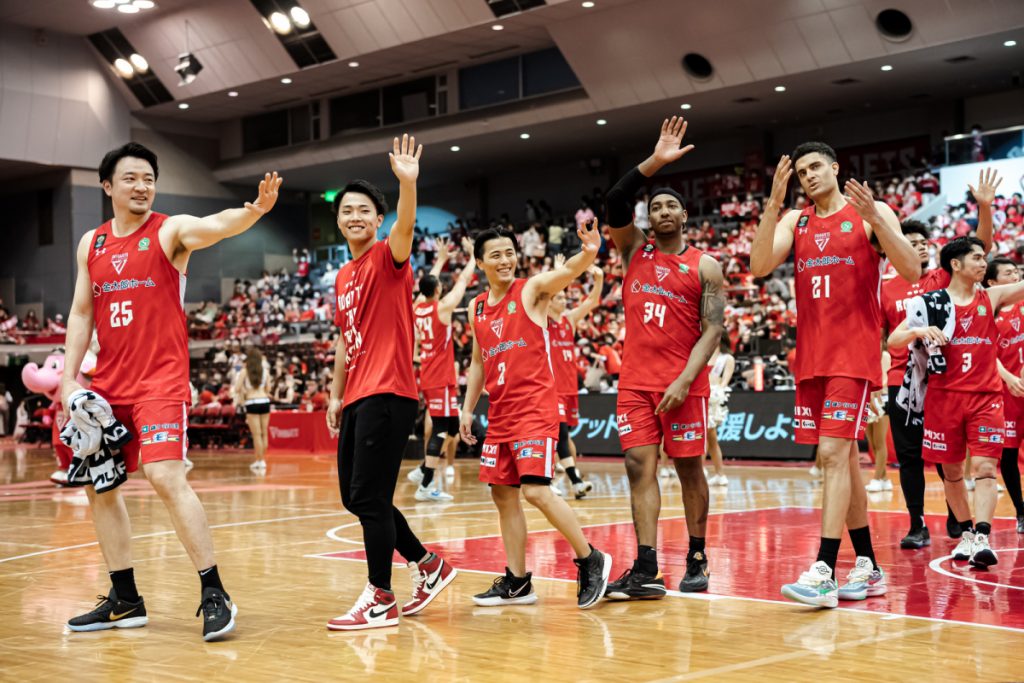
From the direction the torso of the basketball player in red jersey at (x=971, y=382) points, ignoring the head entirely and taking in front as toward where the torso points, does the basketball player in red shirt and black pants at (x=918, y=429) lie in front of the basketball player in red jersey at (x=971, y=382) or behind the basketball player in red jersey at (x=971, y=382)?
behind

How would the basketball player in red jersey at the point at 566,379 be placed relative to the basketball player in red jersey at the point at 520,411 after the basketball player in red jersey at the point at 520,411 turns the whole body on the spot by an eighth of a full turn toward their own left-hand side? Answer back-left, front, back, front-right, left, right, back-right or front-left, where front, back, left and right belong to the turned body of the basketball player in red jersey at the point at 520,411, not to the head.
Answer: back

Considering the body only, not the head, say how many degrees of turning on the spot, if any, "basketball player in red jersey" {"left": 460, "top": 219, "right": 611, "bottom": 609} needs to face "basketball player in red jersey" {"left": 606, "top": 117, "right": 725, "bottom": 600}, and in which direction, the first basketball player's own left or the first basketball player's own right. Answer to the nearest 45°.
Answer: approximately 135° to the first basketball player's own left

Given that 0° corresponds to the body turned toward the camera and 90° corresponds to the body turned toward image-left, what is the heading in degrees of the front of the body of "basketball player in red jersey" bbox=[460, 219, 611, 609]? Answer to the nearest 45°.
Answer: approximately 45°

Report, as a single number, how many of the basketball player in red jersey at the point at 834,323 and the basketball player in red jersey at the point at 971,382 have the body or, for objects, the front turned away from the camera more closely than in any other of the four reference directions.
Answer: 0

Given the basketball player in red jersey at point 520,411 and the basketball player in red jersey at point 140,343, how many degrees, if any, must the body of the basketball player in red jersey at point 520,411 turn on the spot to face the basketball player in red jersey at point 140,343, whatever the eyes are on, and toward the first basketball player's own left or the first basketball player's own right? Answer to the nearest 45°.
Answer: approximately 45° to the first basketball player's own right

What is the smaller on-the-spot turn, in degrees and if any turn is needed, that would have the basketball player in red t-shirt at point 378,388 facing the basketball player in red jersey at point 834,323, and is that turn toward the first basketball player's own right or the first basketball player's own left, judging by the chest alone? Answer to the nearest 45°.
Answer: approximately 135° to the first basketball player's own left

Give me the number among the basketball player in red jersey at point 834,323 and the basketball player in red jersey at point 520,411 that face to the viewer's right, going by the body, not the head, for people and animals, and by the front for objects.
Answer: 0

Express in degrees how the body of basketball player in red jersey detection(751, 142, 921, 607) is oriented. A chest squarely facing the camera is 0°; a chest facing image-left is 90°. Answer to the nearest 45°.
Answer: approximately 45°

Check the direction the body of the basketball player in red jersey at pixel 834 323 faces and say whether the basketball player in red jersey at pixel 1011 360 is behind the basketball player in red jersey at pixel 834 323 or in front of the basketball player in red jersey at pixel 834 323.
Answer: behind
